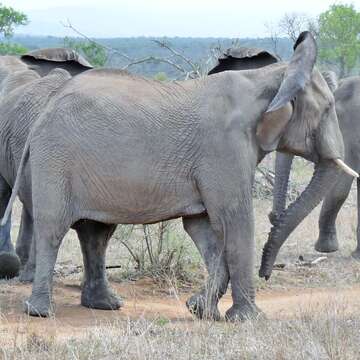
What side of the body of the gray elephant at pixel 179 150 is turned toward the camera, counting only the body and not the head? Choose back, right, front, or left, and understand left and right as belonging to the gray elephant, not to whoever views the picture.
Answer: right

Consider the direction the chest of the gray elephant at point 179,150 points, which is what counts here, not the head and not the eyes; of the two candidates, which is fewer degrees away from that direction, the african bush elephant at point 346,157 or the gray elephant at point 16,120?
the african bush elephant

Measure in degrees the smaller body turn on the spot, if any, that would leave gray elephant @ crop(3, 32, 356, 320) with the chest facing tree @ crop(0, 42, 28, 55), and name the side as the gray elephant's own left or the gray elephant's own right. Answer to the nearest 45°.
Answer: approximately 90° to the gray elephant's own left

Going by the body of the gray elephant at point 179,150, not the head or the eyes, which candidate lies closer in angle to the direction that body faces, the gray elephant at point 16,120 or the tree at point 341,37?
the tree

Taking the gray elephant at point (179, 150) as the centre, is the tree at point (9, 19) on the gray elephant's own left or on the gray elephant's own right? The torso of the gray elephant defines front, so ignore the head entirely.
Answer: on the gray elephant's own left

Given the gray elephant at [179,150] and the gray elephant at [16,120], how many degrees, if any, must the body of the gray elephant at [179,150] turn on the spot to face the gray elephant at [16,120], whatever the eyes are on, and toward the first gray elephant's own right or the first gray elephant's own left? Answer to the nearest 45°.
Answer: approximately 135° to the first gray elephant's own left

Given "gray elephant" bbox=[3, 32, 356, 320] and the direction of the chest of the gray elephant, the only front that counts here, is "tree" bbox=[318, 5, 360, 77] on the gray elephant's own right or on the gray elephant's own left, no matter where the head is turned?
on the gray elephant's own left

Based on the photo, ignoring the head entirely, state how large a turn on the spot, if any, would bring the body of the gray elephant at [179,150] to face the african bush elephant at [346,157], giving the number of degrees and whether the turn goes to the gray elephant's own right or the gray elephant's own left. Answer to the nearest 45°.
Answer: approximately 45° to the gray elephant's own left

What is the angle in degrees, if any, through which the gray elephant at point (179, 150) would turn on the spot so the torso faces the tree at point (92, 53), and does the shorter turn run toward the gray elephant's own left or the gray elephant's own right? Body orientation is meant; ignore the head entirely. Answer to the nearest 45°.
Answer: approximately 90° to the gray elephant's own left
